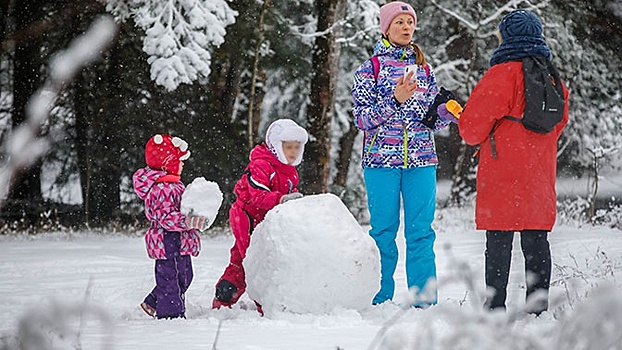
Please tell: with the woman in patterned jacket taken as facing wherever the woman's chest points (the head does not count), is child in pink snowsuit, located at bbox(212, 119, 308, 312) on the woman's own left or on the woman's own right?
on the woman's own right

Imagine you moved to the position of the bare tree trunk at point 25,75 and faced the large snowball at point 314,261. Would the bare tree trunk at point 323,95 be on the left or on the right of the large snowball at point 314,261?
left

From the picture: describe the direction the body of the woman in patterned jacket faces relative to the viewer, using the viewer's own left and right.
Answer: facing the viewer

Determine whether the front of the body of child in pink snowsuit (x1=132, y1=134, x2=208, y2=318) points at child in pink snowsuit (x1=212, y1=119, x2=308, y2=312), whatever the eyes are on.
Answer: yes

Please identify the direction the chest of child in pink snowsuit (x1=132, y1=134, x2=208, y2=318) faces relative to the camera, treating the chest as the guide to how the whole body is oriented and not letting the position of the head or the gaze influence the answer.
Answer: to the viewer's right

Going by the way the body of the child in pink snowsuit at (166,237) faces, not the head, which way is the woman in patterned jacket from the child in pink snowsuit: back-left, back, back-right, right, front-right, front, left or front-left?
front

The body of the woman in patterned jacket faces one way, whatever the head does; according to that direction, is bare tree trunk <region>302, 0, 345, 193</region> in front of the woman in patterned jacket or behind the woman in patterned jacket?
behind

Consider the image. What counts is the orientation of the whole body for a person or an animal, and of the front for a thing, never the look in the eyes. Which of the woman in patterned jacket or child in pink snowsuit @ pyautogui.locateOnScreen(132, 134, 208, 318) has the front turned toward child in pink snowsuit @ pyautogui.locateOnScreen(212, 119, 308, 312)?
child in pink snowsuit @ pyautogui.locateOnScreen(132, 134, 208, 318)

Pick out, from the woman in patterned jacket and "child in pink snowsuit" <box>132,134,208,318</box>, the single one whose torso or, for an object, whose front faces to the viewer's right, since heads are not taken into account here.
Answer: the child in pink snowsuit

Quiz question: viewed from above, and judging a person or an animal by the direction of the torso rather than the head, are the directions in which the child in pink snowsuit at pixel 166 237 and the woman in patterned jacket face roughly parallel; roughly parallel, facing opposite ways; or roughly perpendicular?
roughly perpendicular

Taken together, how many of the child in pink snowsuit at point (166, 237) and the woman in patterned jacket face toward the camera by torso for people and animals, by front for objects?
1

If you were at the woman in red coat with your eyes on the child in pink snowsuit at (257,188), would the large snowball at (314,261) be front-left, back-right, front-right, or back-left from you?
front-left

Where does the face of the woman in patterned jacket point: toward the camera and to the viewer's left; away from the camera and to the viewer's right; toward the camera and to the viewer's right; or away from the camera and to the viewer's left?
toward the camera and to the viewer's right

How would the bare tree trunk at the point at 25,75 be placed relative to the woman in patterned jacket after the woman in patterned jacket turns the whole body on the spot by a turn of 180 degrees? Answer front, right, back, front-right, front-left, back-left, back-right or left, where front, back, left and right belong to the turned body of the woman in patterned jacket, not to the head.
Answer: front-left

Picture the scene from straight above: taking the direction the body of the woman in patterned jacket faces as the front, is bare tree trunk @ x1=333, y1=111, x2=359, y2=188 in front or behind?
behind
